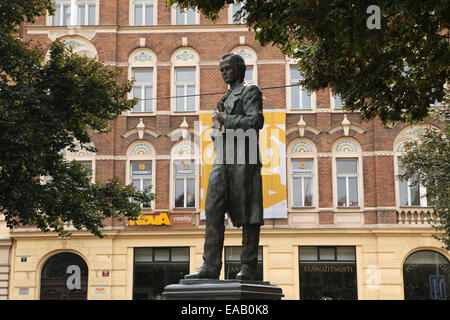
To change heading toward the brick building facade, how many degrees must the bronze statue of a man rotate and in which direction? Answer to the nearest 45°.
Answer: approximately 135° to its right

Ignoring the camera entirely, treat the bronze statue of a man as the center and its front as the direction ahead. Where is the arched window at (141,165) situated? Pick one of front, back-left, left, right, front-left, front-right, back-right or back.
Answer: back-right

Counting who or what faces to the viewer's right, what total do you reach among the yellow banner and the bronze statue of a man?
0

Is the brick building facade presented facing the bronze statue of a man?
yes

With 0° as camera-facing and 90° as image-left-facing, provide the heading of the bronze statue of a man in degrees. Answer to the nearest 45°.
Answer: approximately 45°

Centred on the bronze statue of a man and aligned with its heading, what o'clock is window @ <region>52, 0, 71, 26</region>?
The window is roughly at 4 o'clock from the bronze statue of a man.

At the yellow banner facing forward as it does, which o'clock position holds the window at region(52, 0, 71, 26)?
The window is roughly at 3 o'clock from the yellow banner.

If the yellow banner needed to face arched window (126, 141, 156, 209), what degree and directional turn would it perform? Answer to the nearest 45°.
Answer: approximately 90° to its right

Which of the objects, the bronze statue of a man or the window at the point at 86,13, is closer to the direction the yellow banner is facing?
the bronze statue of a man

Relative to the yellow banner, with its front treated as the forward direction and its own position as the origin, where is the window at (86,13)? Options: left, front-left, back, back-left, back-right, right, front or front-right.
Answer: right

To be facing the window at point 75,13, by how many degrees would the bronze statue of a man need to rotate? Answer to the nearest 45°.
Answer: approximately 135° to its right

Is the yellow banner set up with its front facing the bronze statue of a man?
yes

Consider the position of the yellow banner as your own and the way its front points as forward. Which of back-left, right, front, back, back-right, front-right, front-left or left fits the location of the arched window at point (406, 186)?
left

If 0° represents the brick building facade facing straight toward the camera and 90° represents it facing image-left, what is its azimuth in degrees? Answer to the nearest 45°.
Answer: approximately 0°

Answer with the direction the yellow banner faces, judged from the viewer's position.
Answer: facing the viewer

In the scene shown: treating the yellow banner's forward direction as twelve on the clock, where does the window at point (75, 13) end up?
The window is roughly at 3 o'clock from the yellow banner.
